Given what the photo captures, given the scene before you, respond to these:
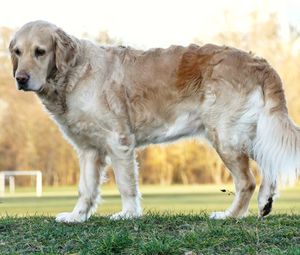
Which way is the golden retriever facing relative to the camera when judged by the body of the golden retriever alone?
to the viewer's left

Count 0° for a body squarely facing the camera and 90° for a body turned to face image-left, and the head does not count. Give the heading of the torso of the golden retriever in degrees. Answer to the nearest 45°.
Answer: approximately 90°
